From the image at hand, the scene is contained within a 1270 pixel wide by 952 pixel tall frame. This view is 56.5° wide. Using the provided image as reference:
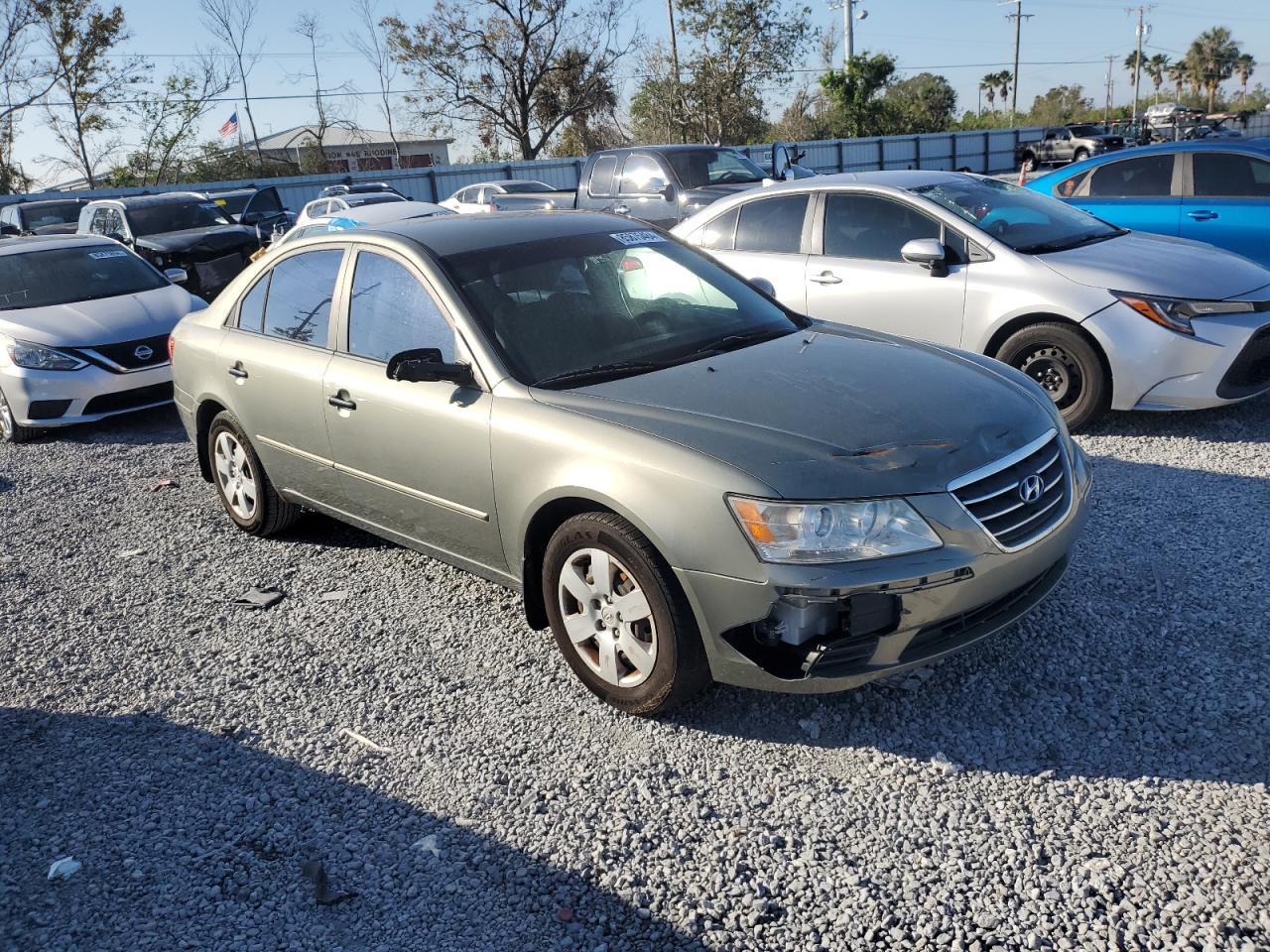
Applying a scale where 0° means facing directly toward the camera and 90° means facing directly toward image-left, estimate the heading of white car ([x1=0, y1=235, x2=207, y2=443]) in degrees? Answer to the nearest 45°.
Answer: approximately 315°

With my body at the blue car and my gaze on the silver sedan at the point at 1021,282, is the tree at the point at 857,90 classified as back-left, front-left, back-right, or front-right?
back-right

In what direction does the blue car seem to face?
to the viewer's right

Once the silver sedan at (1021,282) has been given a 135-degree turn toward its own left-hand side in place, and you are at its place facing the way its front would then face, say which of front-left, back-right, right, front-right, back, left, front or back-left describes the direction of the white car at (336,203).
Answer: front-left

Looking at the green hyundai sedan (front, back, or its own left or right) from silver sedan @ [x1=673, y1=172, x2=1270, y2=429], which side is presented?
left

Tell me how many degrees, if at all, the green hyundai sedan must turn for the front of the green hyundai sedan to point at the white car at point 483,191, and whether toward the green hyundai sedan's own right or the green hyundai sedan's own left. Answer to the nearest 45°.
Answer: approximately 135° to the green hyundai sedan's own left

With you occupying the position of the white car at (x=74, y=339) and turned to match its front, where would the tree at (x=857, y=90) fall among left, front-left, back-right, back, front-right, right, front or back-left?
left
